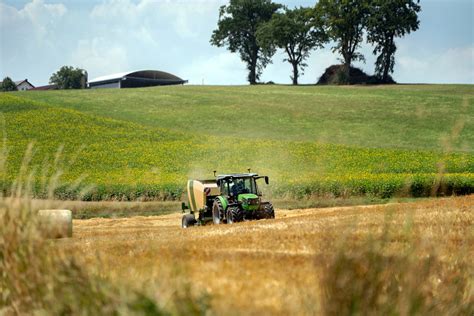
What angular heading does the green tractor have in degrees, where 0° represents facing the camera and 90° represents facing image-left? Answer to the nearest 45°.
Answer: approximately 315°
